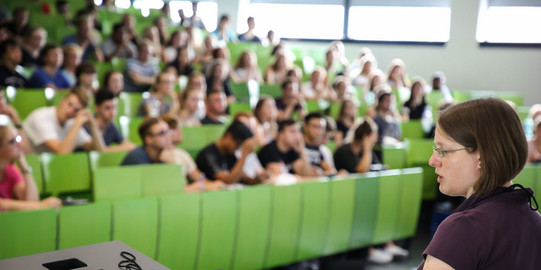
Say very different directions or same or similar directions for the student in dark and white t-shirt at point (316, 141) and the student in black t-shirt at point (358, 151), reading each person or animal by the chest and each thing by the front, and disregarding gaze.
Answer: same or similar directions

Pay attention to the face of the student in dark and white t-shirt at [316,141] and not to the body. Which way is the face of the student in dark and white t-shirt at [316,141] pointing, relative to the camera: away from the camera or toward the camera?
toward the camera

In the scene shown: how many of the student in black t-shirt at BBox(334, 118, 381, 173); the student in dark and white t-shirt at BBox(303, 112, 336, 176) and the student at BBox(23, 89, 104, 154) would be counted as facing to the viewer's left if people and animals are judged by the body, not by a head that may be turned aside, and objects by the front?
0

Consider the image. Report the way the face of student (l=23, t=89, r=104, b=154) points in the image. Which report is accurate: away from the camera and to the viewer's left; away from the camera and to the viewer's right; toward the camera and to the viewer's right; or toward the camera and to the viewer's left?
toward the camera and to the viewer's right

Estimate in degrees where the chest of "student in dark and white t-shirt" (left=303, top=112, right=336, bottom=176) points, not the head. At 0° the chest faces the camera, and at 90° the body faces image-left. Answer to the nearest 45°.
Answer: approximately 315°

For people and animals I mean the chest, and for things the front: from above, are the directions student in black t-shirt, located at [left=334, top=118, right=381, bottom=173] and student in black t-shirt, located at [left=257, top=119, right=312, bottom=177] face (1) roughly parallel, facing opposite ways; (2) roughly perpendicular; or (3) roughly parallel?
roughly parallel

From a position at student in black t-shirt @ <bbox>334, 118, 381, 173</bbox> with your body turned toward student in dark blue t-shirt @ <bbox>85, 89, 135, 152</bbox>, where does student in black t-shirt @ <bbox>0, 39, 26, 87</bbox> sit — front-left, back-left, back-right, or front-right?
front-right

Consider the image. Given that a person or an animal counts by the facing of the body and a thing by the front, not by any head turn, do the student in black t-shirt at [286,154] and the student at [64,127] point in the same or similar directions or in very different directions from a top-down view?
same or similar directions

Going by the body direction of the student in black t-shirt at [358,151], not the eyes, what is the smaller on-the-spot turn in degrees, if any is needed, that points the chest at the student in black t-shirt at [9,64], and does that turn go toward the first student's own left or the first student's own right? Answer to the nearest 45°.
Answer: approximately 135° to the first student's own right

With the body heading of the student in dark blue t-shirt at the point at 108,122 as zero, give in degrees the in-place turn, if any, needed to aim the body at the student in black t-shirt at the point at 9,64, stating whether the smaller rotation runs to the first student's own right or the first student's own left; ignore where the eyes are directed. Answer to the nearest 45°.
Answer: approximately 180°

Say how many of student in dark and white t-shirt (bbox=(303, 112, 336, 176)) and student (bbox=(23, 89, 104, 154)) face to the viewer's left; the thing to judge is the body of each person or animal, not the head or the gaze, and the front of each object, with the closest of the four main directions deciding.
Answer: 0

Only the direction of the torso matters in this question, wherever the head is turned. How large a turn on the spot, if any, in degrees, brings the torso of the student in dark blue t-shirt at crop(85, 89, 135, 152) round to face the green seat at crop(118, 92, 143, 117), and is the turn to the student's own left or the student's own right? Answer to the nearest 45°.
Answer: approximately 135° to the student's own left

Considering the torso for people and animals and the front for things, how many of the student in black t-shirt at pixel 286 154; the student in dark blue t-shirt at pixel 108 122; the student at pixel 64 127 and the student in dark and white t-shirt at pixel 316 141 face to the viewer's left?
0

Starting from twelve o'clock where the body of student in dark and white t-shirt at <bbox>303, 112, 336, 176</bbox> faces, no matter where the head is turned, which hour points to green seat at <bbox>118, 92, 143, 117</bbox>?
The green seat is roughly at 5 o'clock from the student in dark and white t-shirt.

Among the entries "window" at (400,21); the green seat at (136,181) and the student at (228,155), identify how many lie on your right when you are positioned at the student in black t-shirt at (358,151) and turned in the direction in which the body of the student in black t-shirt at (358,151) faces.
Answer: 2

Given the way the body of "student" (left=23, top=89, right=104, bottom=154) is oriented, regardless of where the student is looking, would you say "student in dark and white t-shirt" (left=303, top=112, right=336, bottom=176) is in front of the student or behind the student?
in front

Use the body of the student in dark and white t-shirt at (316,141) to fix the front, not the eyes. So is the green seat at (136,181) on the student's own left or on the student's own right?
on the student's own right

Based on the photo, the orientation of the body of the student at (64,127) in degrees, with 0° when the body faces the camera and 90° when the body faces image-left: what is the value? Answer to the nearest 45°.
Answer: approximately 315°

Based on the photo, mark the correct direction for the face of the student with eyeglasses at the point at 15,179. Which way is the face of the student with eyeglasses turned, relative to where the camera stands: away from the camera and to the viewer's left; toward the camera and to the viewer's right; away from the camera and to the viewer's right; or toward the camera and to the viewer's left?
toward the camera and to the viewer's right

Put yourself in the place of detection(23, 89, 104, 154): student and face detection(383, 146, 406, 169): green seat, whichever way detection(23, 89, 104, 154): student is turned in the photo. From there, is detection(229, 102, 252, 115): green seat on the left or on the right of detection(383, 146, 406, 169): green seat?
left
